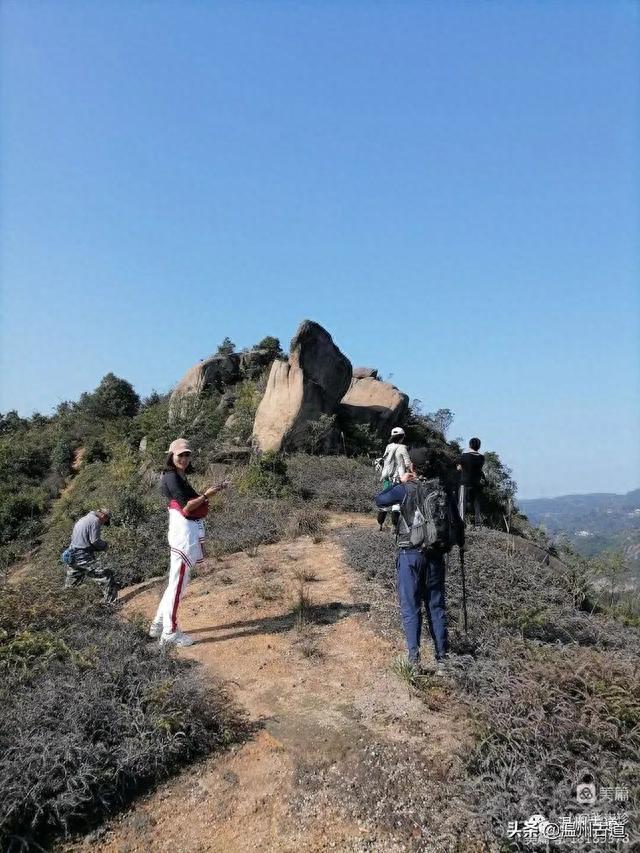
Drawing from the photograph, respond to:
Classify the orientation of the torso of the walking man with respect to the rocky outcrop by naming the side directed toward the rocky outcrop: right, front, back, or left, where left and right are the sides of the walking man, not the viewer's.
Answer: left

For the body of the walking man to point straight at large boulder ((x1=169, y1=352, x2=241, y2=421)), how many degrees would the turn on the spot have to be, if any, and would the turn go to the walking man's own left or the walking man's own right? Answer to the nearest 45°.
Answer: approximately 90° to the walking man's own left

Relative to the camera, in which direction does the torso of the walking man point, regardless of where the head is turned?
to the viewer's right

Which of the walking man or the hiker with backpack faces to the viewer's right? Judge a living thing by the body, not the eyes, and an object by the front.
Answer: the walking man

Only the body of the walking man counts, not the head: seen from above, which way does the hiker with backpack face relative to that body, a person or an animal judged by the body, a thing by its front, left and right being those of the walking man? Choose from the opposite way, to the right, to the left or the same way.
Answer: to the left

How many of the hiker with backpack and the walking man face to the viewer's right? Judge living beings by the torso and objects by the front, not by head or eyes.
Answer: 1

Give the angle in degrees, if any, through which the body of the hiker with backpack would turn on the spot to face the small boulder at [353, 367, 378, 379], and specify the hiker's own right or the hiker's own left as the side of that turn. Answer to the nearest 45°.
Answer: approximately 45° to the hiker's own right

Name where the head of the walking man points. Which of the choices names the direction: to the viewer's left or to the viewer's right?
to the viewer's right

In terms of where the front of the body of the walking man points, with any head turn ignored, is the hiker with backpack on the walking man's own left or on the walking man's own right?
on the walking man's own right

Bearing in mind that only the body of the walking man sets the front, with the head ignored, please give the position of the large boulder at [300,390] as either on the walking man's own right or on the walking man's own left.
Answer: on the walking man's own left

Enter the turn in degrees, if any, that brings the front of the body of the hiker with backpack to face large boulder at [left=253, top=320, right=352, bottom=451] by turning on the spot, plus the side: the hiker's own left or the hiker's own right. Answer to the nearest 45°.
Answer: approximately 45° to the hiker's own right

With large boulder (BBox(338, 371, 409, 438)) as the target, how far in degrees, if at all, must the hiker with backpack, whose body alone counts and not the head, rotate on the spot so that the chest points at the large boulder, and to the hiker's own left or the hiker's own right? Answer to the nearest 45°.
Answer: approximately 45° to the hiker's own right
